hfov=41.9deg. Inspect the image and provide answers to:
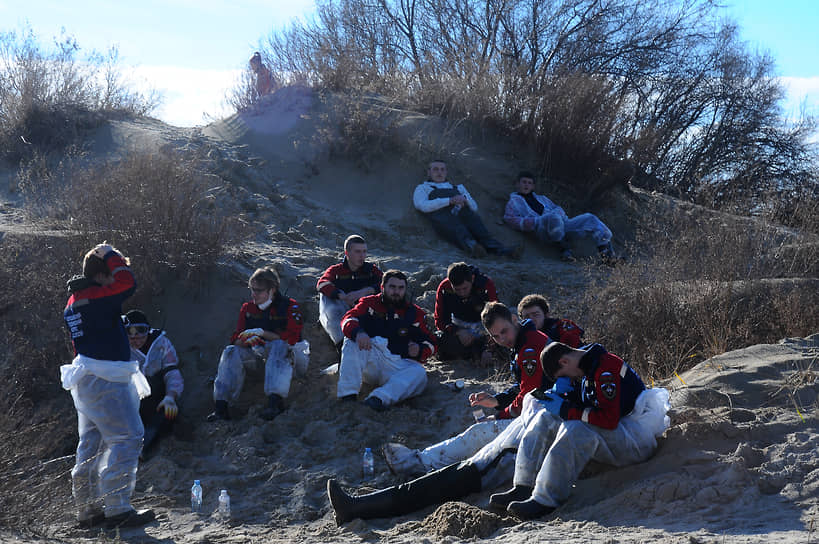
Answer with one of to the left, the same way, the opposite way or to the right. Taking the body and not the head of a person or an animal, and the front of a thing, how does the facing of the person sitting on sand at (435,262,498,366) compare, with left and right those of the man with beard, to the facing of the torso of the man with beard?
the same way

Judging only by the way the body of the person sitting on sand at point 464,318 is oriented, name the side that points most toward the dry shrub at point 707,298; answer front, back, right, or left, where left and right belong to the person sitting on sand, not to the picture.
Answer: left

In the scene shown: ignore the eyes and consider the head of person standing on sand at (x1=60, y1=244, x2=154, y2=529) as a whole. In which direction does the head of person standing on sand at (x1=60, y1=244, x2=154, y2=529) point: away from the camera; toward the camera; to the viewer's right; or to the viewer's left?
away from the camera

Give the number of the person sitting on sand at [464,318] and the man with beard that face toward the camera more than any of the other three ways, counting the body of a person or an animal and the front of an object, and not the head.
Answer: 2

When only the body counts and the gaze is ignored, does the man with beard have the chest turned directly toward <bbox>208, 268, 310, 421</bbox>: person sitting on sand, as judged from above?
no

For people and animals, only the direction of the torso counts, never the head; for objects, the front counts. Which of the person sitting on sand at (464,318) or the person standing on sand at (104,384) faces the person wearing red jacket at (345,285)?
the person standing on sand

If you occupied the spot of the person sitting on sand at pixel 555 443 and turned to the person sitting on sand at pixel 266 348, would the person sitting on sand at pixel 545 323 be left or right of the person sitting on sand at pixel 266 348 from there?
right

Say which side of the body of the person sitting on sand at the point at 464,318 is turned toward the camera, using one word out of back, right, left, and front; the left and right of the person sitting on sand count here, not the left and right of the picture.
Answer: front

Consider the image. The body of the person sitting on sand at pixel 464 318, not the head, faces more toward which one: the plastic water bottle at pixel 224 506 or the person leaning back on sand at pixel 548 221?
the plastic water bottle

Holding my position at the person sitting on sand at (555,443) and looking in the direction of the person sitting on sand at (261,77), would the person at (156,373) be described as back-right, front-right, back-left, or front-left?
front-left

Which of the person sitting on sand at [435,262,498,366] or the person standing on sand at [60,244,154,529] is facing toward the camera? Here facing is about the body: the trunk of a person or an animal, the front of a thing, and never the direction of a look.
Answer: the person sitting on sand

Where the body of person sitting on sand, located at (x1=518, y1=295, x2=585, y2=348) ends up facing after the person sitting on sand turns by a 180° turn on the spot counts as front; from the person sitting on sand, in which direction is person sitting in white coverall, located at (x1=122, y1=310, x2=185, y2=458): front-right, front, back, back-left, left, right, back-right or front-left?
back-left

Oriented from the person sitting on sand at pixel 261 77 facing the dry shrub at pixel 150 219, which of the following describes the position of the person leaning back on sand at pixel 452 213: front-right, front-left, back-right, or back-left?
front-left

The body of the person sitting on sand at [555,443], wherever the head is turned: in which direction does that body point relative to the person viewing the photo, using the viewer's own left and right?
facing to the left of the viewer

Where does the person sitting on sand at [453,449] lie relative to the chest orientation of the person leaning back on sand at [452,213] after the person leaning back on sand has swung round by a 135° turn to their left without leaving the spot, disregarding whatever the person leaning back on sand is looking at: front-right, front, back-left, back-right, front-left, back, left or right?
back

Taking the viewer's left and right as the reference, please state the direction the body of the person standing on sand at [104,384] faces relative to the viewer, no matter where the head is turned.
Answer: facing away from the viewer and to the right of the viewer

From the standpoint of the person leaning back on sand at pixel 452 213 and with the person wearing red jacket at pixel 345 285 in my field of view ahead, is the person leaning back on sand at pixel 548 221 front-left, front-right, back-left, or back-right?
back-left

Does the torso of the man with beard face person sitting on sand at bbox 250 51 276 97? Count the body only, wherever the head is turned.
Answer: no

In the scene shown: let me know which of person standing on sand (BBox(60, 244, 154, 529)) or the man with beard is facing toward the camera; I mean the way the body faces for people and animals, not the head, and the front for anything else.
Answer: the man with beard
